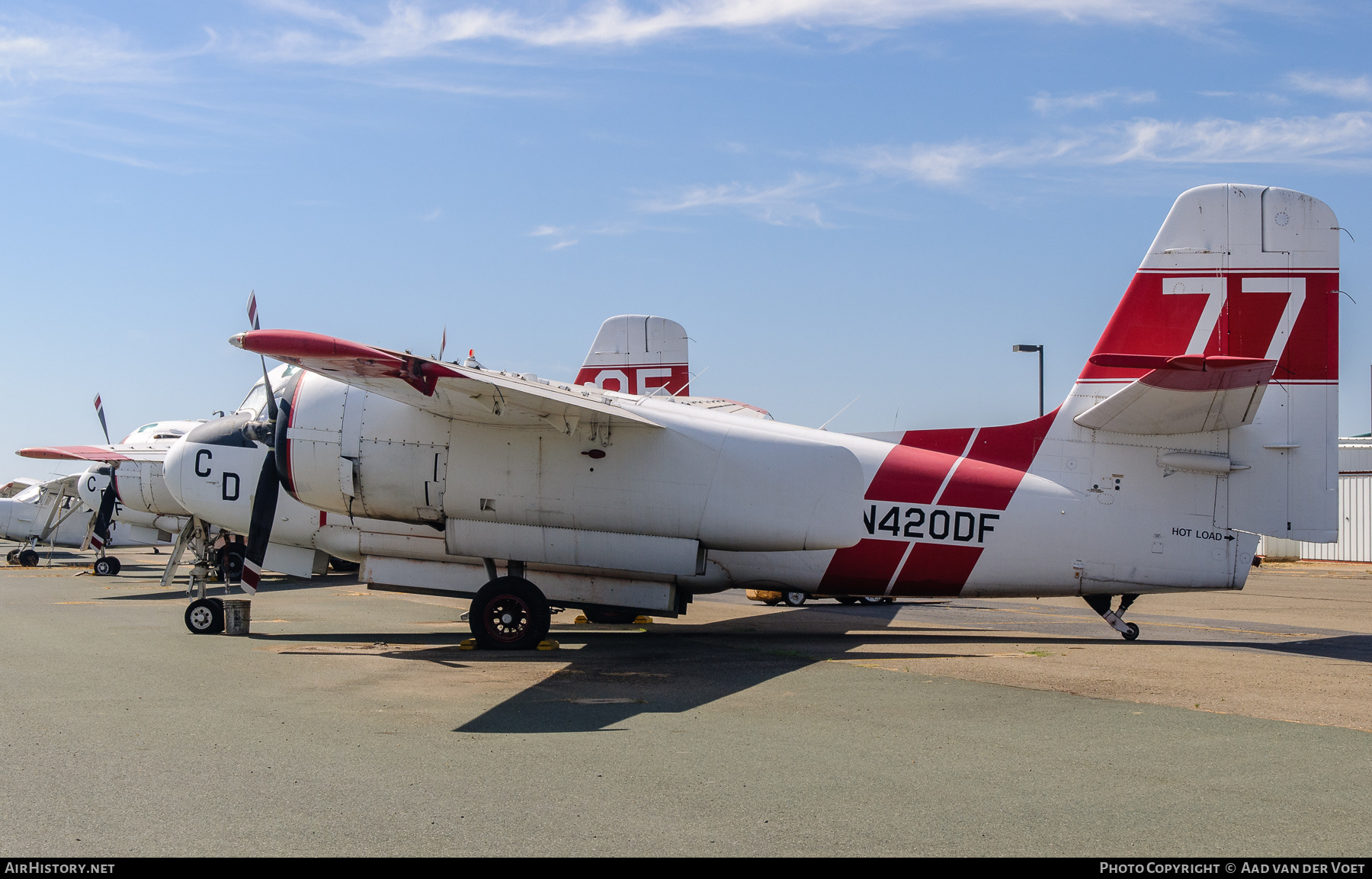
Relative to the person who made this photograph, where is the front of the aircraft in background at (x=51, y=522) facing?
facing to the left of the viewer

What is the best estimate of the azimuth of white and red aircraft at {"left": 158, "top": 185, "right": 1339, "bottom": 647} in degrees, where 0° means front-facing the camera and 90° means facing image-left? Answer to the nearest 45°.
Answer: approximately 90°

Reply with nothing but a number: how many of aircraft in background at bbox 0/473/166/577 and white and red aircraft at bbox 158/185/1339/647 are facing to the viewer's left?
2

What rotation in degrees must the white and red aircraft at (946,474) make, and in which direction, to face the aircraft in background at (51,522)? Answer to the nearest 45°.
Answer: approximately 45° to its right
